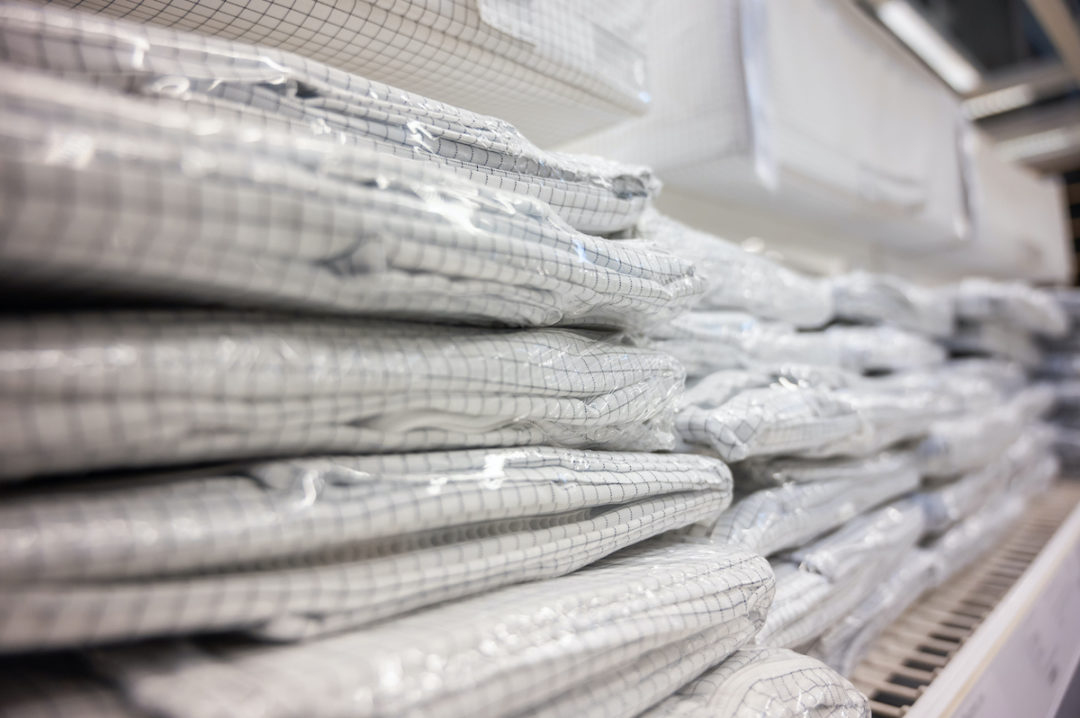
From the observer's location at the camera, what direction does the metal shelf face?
facing the viewer and to the right of the viewer
